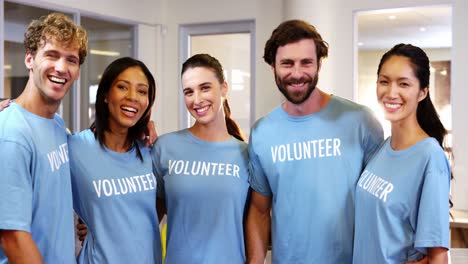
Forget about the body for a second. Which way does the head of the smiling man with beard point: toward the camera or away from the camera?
toward the camera

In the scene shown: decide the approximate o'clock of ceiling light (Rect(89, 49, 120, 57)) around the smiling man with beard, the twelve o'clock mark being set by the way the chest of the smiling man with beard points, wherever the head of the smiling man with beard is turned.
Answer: The ceiling light is roughly at 5 o'clock from the smiling man with beard.

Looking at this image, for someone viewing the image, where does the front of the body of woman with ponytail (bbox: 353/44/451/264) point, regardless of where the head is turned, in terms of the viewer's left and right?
facing the viewer and to the left of the viewer

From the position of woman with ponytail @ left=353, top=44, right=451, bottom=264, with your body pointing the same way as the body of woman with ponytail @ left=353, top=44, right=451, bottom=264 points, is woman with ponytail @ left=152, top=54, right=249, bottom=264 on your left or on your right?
on your right

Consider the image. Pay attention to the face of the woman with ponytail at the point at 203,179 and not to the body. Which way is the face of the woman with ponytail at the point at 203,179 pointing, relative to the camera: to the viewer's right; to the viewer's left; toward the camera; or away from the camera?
toward the camera

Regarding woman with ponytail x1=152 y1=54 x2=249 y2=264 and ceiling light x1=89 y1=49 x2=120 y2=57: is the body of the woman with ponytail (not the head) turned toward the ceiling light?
no

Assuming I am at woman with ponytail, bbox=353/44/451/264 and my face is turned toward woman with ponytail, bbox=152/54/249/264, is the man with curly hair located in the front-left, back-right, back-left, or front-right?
front-left

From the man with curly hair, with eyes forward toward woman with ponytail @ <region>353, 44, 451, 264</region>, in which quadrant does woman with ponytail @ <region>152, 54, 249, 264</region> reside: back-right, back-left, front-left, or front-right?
front-left

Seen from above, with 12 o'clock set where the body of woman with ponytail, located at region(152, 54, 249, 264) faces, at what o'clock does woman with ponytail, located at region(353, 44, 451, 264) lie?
woman with ponytail, located at region(353, 44, 451, 264) is roughly at 10 o'clock from woman with ponytail, located at region(152, 54, 249, 264).

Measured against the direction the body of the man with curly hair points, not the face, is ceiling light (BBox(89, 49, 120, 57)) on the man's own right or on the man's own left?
on the man's own left

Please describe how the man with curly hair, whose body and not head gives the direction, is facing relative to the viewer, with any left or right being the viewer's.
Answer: facing the viewer and to the right of the viewer

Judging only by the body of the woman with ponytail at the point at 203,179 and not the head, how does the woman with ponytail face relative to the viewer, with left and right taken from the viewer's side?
facing the viewer

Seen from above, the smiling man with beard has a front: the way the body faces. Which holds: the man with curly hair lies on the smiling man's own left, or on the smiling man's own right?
on the smiling man's own right

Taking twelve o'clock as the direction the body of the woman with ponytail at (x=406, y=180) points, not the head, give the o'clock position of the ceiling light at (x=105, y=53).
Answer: The ceiling light is roughly at 3 o'clock from the woman with ponytail.

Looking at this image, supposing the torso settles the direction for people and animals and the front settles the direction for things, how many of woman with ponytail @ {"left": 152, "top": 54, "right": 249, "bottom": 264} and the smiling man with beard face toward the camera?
2

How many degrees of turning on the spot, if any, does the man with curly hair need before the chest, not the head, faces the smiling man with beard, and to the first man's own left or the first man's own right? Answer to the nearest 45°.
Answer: approximately 45° to the first man's own left

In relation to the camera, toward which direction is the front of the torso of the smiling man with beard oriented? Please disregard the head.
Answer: toward the camera
